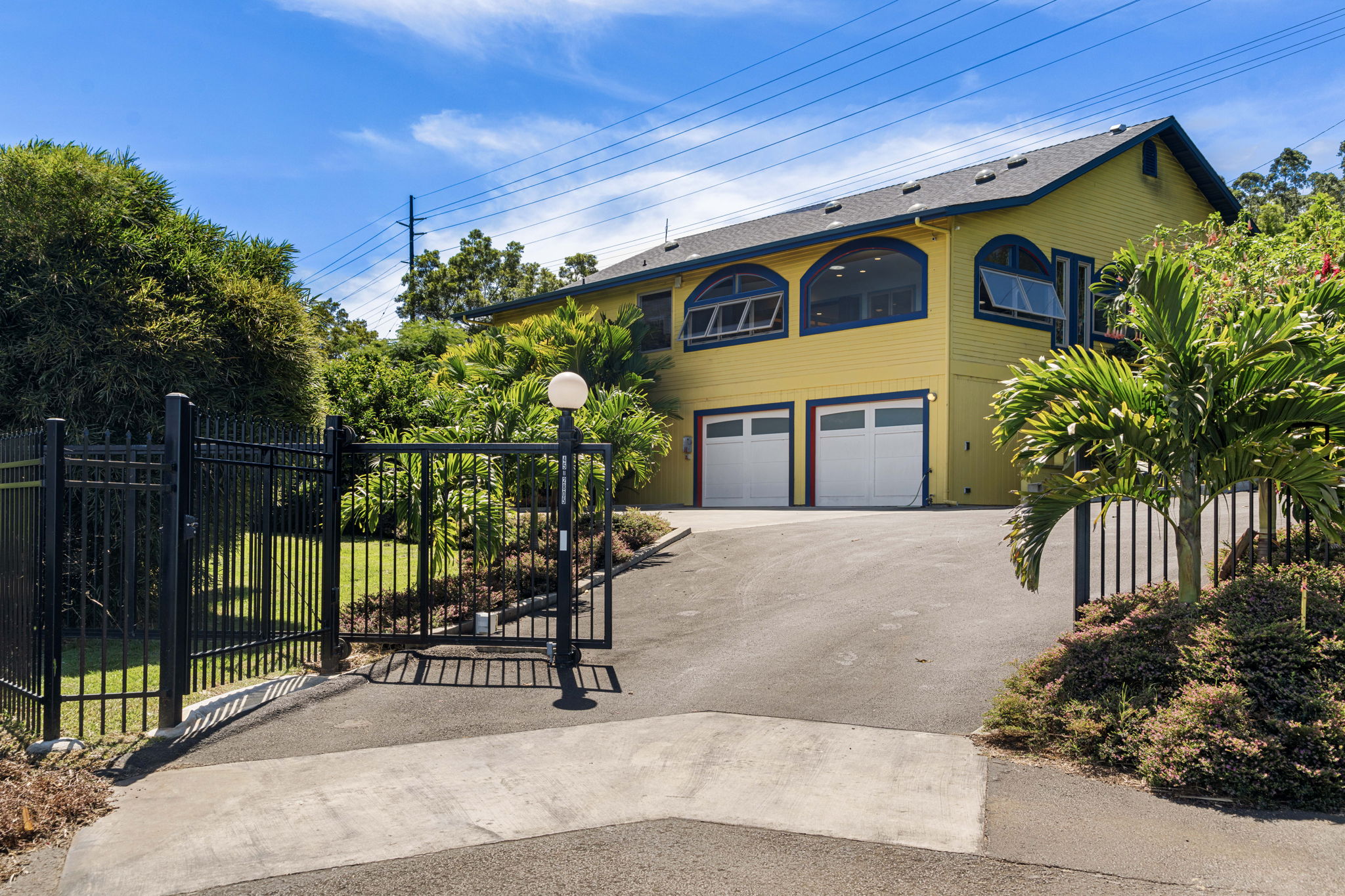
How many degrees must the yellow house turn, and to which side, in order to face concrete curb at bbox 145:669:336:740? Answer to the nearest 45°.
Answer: approximately 45° to its left

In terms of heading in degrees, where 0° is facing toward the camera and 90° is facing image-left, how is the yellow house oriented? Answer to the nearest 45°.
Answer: approximately 45°

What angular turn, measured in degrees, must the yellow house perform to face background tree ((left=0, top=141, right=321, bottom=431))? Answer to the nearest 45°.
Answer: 0° — it already faces it

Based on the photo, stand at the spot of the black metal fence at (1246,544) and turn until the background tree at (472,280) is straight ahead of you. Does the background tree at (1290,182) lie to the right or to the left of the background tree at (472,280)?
right

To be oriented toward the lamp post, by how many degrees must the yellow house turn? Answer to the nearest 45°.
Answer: approximately 45° to its left

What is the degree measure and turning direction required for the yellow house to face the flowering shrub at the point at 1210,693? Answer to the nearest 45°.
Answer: approximately 45° to its left

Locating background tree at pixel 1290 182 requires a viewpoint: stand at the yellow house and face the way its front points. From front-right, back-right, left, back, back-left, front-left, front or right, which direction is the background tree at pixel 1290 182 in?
back

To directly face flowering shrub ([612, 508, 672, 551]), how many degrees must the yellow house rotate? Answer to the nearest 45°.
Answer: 0° — it already faces it

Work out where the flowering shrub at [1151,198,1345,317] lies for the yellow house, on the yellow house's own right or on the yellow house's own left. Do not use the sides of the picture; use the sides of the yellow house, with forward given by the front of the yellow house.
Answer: on the yellow house's own left

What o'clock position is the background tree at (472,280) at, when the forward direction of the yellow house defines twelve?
The background tree is roughly at 3 o'clock from the yellow house.
